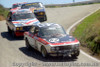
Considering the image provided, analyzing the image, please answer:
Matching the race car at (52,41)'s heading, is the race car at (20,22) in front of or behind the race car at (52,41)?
behind

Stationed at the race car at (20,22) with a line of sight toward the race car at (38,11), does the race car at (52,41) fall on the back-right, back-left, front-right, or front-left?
back-right

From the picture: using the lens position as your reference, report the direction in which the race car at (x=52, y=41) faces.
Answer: facing the viewer and to the right of the viewer

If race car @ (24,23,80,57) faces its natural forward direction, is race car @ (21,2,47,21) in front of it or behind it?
behind

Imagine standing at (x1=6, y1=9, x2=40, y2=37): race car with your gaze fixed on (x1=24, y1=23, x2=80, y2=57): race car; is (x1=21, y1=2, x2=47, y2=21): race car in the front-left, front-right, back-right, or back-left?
back-left
